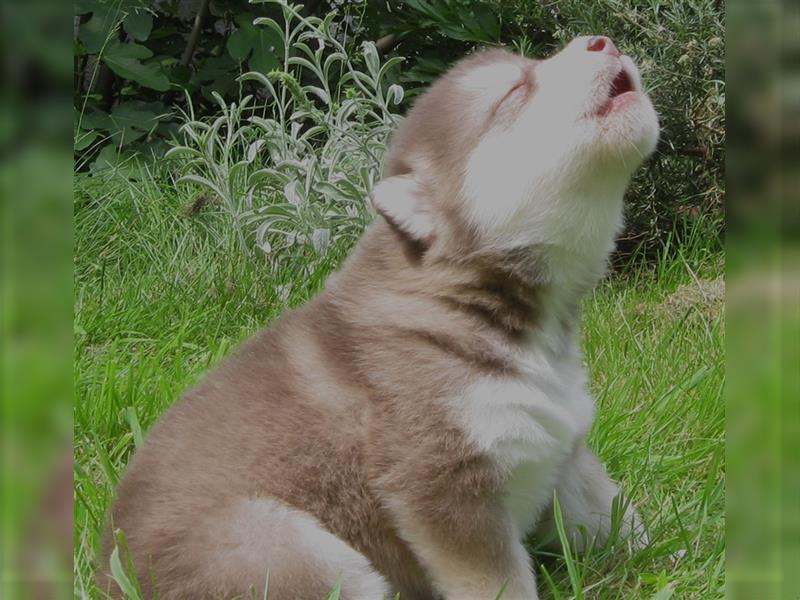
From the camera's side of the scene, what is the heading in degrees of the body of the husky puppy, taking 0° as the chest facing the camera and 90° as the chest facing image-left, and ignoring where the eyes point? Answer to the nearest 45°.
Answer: approximately 270°

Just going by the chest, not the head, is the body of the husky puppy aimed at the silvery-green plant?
no
